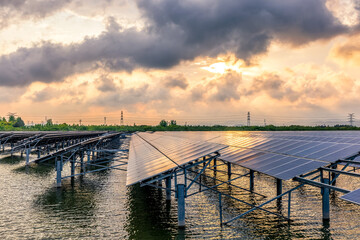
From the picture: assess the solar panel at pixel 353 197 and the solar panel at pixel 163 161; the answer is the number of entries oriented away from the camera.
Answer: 0

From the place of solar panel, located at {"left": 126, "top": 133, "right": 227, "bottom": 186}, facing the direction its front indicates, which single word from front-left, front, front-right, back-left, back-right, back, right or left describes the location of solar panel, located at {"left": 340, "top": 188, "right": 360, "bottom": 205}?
back-left

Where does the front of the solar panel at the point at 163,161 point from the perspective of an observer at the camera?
facing to the left of the viewer

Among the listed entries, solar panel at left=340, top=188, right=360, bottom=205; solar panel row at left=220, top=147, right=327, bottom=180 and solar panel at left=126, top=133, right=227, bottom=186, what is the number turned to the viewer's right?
0

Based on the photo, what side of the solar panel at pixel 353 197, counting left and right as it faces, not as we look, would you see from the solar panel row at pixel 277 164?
right

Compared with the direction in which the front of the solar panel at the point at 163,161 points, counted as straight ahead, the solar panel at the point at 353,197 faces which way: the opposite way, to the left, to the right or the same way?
the same way

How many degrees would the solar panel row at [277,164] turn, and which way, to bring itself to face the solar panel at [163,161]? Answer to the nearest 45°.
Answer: approximately 45° to its right

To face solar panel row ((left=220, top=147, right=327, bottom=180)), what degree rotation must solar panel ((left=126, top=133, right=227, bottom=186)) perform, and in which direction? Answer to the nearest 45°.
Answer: approximately 180°

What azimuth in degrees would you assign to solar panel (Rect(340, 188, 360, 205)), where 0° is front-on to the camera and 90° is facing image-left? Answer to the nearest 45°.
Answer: approximately 45°

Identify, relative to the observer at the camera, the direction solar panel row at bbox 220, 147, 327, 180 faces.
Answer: facing the viewer and to the left of the viewer

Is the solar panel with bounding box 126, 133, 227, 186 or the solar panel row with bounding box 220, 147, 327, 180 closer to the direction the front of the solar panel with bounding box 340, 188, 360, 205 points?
the solar panel

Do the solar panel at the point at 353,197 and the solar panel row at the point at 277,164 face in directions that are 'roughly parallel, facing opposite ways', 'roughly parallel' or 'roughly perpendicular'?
roughly parallel

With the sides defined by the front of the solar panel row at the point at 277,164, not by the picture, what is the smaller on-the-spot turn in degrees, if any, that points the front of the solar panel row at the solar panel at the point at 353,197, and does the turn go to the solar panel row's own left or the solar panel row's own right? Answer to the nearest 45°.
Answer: approximately 45° to the solar panel row's own left
